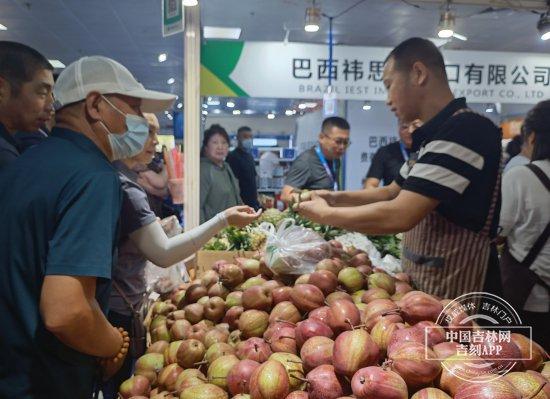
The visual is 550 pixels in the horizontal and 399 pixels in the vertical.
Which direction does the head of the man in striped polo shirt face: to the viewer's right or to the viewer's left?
to the viewer's left

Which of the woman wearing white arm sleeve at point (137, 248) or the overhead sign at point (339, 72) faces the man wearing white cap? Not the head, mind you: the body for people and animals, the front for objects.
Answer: the overhead sign

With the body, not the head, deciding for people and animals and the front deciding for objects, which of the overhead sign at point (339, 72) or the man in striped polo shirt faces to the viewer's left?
the man in striped polo shirt

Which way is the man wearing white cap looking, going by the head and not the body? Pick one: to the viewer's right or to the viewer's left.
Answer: to the viewer's right

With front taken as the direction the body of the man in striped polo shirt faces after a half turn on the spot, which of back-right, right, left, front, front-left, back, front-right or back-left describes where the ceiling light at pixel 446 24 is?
left

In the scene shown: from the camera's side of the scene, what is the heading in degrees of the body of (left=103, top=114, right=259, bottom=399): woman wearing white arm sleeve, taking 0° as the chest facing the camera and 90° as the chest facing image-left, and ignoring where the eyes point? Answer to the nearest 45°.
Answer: approximately 270°

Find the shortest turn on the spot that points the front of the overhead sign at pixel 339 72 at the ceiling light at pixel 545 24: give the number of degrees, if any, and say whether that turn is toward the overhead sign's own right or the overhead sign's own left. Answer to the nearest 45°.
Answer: approximately 90° to the overhead sign's own left

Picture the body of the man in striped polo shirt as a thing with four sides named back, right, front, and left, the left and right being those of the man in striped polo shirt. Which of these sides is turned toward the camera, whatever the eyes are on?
left
